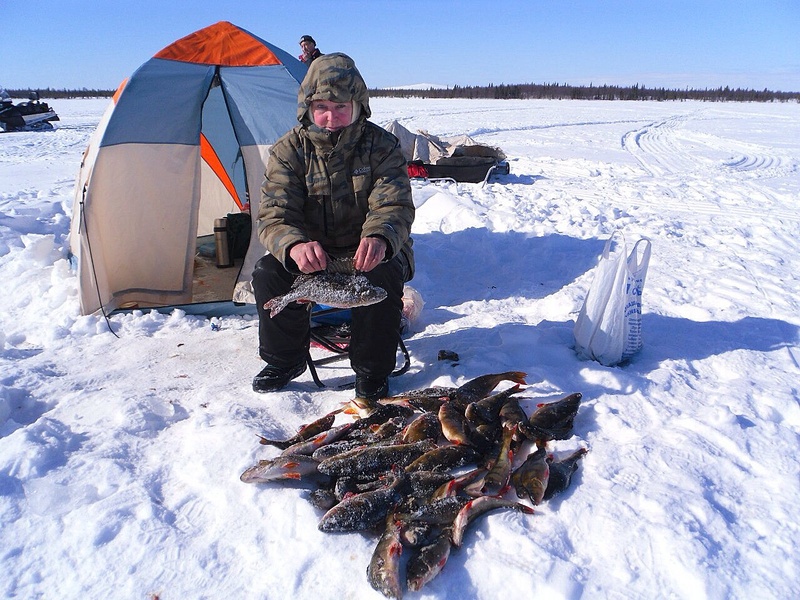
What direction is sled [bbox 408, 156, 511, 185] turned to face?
to the viewer's right

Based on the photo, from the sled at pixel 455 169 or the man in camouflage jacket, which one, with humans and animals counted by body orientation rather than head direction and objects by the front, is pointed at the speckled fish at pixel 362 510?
the man in camouflage jacket

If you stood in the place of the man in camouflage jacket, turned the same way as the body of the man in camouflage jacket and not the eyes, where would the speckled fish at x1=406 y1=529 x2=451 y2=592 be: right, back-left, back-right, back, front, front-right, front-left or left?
front

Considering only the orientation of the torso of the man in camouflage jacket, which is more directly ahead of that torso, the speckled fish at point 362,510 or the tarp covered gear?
the speckled fish

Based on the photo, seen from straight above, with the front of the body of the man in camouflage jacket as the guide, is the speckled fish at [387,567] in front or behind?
in front

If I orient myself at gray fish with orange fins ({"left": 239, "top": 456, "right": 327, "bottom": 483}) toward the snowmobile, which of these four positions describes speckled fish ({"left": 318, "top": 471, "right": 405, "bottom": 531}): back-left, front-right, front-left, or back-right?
back-right

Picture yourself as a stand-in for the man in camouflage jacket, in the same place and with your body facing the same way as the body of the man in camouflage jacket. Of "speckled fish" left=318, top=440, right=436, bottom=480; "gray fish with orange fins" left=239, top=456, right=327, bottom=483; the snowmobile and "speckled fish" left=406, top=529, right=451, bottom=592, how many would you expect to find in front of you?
3

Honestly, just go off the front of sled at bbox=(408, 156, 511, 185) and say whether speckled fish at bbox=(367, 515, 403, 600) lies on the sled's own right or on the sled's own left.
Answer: on the sled's own right

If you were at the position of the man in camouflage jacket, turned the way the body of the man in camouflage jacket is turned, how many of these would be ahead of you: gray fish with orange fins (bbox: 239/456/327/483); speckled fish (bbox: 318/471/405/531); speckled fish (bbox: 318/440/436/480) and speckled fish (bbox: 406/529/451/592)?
4

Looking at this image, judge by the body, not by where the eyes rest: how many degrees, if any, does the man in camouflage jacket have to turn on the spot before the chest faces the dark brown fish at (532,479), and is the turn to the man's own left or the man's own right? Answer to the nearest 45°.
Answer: approximately 45° to the man's own left

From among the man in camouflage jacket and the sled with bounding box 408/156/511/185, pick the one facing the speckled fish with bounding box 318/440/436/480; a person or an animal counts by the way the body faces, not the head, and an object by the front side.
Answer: the man in camouflage jacket

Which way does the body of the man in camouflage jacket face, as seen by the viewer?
toward the camera
